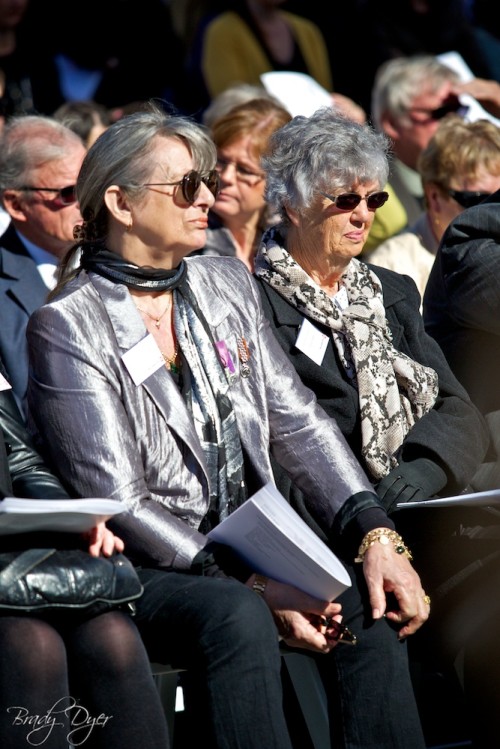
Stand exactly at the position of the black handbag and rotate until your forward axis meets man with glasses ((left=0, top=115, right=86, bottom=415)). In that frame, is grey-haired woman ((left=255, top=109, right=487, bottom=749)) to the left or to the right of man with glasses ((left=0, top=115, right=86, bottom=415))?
right

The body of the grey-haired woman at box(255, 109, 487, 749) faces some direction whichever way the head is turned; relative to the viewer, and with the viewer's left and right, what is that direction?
facing the viewer and to the right of the viewer

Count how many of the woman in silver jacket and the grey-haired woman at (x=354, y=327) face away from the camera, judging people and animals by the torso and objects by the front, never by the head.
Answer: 0

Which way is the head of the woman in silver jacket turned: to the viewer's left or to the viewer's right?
to the viewer's right

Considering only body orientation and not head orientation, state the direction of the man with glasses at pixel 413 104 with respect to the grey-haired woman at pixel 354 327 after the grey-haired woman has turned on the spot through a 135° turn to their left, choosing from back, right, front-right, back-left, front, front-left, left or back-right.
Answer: front

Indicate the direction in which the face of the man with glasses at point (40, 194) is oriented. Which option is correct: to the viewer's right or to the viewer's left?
to the viewer's right

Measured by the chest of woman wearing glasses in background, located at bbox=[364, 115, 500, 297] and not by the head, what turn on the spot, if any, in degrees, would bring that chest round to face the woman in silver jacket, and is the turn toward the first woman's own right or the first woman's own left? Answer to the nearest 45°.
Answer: approximately 45° to the first woman's own right
